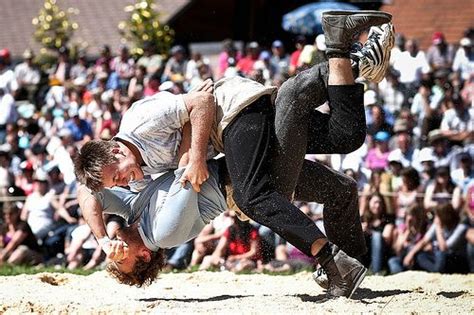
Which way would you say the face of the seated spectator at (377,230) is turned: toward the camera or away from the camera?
toward the camera

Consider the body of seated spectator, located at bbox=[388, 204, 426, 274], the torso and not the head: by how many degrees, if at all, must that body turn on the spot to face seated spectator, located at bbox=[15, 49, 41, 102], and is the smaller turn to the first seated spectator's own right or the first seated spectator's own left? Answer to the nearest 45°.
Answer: approximately 90° to the first seated spectator's own right

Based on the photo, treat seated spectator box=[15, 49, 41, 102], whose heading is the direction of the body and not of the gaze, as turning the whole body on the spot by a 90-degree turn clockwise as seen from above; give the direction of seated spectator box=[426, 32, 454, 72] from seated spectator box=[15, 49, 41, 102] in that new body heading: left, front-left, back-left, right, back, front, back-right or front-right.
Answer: back-left

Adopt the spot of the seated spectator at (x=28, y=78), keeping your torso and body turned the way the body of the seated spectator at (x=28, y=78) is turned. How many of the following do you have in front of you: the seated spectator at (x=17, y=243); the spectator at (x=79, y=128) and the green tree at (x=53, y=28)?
2

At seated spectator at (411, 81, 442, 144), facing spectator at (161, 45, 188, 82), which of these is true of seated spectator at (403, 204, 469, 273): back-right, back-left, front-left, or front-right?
back-left

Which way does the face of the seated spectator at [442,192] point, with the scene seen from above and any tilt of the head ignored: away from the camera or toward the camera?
toward the camera

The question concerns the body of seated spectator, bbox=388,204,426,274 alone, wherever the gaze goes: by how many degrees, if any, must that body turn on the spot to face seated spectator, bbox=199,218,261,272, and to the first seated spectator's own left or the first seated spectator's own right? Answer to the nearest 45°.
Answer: approximately 45° to the first seated spectator's own right

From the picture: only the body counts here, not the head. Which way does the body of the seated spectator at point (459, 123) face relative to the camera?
toward the camera

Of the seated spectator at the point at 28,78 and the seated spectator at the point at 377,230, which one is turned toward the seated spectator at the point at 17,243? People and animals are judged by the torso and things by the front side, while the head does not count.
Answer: the seated spectator at the point at 28,78

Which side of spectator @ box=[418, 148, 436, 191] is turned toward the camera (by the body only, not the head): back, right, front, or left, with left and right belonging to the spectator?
front

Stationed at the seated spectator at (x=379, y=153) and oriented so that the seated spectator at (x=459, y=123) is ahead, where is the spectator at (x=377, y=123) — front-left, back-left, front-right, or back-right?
front-left

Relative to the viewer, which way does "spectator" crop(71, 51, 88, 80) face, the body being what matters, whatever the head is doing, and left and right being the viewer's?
facing the viewer
